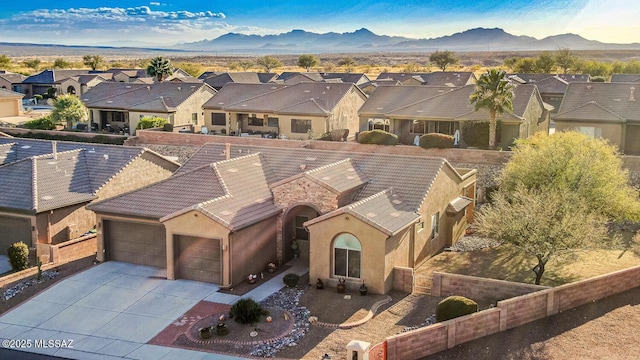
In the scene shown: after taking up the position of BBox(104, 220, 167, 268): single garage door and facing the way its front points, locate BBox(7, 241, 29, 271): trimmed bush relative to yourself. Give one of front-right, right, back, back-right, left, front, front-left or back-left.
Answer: right

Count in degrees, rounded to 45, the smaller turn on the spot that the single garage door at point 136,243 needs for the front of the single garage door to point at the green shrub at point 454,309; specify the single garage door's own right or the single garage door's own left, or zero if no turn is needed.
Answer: approximately 45° to the single garage door's own left

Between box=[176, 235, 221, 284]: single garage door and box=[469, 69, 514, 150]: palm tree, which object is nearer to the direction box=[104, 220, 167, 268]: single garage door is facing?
the single garage door

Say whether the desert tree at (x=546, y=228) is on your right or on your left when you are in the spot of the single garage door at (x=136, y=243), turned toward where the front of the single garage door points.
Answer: on your left

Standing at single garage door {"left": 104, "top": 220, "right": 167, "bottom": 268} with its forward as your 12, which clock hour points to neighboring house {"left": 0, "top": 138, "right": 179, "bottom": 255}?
The neighboring house is roughly at 5 o'clock from the single garage door.

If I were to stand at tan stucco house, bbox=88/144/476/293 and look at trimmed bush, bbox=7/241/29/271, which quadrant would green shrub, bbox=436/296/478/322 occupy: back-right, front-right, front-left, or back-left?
back-left

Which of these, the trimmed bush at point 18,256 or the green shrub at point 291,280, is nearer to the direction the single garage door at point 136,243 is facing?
the trimmed bush

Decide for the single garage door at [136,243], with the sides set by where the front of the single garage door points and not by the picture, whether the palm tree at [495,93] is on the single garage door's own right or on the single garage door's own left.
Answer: on the single garage door's own left

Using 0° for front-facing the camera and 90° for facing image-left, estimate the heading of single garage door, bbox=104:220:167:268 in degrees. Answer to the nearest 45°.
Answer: approximately 0°

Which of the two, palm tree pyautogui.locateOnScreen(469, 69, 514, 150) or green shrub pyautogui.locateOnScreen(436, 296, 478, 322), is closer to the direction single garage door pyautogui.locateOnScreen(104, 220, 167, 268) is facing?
the green shrub

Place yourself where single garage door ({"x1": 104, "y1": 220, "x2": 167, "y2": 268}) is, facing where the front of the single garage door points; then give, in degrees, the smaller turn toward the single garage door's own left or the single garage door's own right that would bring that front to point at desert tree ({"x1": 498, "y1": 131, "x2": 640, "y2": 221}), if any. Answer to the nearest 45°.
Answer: approximately 90° to the single garage door's own left
